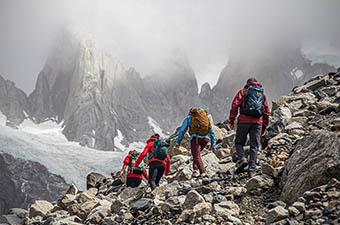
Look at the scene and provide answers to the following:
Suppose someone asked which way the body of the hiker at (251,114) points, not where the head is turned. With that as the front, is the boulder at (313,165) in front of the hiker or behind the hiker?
behind

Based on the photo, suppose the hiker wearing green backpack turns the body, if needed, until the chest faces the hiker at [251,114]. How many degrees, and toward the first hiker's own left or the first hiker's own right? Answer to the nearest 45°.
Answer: approximately 180°

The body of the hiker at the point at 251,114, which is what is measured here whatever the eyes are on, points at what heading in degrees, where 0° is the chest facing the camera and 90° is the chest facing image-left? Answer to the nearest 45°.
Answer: approximately 180°

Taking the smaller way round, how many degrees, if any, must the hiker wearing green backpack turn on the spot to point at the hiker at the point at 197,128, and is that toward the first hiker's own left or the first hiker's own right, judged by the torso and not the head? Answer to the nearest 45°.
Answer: approximately 180°

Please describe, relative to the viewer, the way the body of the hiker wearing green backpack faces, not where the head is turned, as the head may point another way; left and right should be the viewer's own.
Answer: facing away from the viewer and to the left of the viewer

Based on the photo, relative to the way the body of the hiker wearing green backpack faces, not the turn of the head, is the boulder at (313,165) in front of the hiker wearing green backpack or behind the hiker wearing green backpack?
behind
